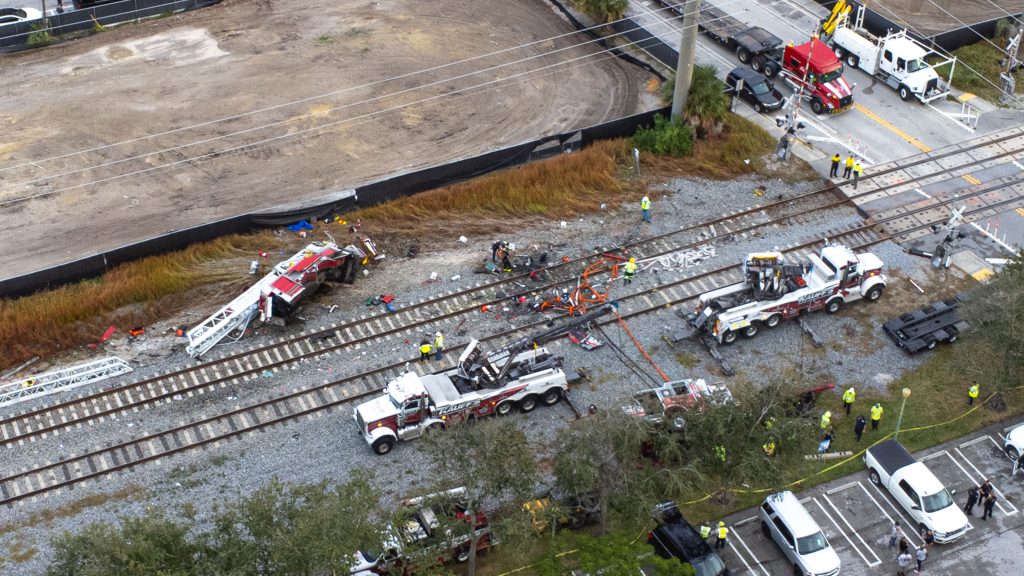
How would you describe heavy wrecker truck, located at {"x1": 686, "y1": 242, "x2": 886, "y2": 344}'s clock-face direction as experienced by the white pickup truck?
The heavy wrecker truck is roughly at 6 o'clock from the white pickup truck.

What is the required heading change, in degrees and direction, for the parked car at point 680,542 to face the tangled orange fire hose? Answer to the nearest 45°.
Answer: approximately 180°

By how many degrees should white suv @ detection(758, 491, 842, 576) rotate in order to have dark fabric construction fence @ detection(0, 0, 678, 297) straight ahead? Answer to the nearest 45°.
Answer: approximately 180°

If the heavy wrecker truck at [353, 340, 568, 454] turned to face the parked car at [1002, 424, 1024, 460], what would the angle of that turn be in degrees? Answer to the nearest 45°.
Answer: approximately 135° to its left

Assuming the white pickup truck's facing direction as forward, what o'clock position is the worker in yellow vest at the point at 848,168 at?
The worker in yellow vest is roughly at 7 o'clock from the white pickup truck.

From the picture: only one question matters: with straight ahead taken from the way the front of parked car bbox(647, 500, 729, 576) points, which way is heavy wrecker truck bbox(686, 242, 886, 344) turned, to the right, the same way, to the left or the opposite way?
to the left

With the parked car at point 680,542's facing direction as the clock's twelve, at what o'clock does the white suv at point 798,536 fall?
The white suv is roughly at 10 o'clock from the parked car.

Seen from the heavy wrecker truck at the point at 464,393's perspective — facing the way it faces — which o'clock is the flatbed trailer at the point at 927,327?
The flatbed trailer is roughly at 7 o'clock from the heavy wrecker truck.

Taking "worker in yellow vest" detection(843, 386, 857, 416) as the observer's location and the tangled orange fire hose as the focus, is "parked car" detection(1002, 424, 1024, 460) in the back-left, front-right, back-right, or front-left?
back-right

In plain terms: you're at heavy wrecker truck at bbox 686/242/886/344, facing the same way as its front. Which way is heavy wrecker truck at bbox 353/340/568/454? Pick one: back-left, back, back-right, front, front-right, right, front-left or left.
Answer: back

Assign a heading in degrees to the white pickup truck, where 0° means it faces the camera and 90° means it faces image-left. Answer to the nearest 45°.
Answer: approximately 315°

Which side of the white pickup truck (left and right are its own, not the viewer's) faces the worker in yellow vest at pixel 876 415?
back

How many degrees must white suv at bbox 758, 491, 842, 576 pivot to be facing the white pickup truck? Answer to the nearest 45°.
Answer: approximately 90° to its left

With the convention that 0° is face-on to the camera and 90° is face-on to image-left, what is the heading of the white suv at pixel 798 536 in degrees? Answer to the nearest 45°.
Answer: approximately 315°

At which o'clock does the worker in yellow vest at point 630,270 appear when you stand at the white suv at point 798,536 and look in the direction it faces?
The worker in yellow vest is roughly at 6 o'clock from the white suv.

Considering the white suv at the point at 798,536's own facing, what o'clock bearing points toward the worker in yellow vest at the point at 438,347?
The worker in yellow vest is roughly at 5 o'clock from the white suv.
